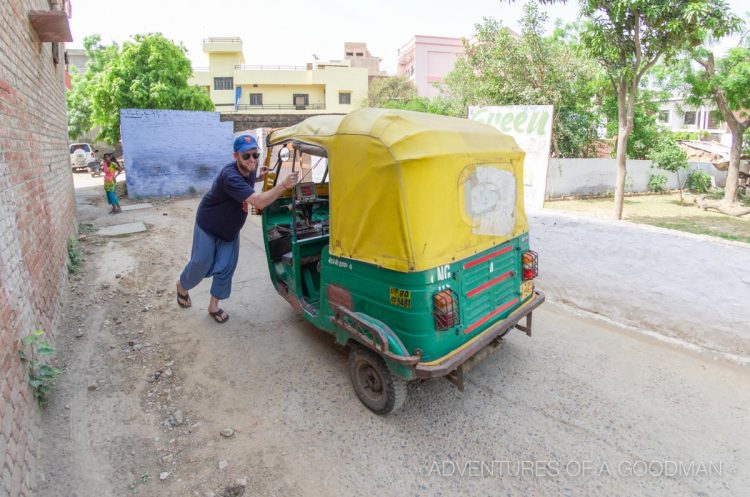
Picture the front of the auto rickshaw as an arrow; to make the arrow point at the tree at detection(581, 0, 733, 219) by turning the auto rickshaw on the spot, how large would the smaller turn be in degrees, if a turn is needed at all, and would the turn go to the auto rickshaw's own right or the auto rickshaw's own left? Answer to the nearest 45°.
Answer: approximately 90° to the auto rickshaw's own right

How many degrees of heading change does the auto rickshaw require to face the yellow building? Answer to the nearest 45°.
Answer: approximately 45° to its right

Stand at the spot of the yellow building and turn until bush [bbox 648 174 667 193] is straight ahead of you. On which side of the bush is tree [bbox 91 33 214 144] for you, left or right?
right

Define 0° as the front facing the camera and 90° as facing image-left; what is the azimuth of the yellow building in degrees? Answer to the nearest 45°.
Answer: approximately 0°

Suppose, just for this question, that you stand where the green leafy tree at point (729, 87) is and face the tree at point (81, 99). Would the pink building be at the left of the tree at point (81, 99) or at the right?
right

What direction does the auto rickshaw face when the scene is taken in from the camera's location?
facing away from the viewer and to the left of the viewer

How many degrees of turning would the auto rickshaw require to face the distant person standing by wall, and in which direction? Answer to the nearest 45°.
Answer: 0° — it already faces them

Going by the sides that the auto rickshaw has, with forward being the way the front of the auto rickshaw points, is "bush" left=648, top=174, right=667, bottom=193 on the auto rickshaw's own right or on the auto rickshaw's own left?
on the auto rickshaw's own right

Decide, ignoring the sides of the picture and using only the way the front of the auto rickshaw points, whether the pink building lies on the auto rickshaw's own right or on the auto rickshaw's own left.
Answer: on the auto rickshaw's own right

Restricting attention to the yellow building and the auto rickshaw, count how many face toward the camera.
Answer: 1

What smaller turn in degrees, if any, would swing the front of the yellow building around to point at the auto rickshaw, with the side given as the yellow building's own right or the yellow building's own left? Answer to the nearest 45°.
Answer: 0° — it already faces it
